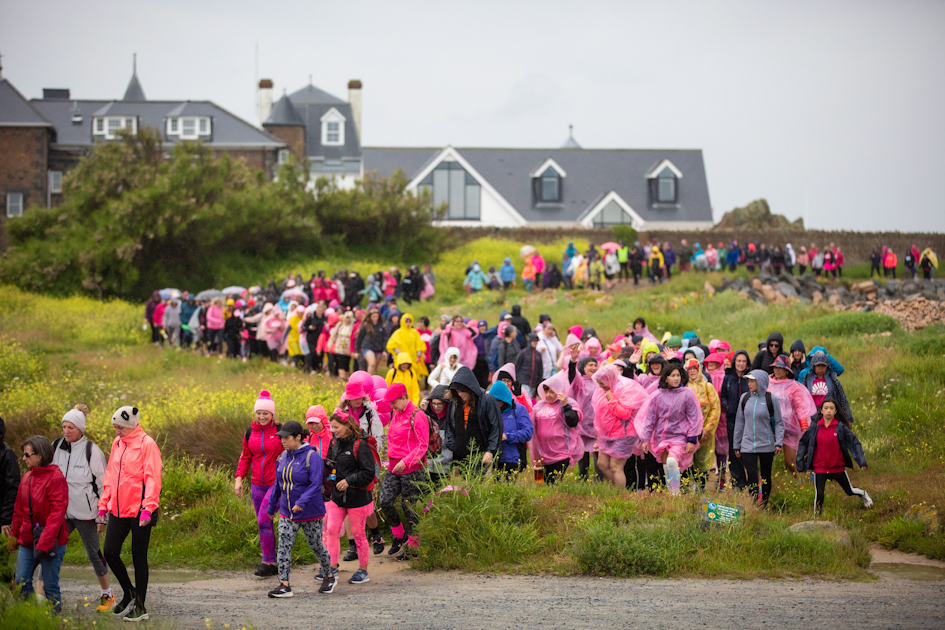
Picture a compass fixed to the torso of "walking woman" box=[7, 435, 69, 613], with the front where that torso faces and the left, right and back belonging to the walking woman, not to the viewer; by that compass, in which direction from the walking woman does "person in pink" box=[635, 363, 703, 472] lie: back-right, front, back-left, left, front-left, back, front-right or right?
back-left

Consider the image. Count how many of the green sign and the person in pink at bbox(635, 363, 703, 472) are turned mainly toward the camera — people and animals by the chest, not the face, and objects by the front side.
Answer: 2

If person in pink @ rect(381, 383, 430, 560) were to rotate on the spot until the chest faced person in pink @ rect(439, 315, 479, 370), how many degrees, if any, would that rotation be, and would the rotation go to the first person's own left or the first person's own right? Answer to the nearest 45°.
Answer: approximately 135° to the first person's own right

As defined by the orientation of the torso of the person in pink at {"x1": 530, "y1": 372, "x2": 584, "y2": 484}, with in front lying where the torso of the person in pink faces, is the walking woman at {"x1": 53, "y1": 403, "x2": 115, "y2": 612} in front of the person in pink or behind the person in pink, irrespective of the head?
in front

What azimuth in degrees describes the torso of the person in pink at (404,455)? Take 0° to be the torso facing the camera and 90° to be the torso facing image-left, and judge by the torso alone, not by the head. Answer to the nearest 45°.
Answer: approximately 45°

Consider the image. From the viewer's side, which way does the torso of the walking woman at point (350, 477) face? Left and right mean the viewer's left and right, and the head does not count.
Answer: facing the viewer and to the left of the viewer

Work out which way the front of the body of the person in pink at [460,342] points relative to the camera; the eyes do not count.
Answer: toward the camera

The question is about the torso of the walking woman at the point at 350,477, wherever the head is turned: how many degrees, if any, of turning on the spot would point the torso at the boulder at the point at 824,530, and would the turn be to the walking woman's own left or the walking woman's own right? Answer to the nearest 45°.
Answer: approximately 135° to the walking woman's own left

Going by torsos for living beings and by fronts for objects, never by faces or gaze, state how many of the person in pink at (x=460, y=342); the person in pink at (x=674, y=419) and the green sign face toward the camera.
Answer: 3
